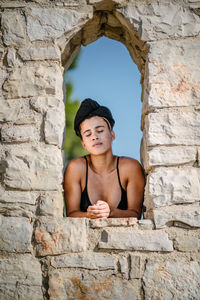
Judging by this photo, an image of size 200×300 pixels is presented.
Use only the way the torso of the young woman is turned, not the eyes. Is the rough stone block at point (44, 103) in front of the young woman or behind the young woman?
in front

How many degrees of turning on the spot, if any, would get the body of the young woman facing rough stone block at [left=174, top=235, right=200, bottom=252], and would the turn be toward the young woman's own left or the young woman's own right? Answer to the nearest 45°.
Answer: approximately 45° to the young woman's own left

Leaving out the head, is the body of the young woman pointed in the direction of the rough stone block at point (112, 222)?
yes

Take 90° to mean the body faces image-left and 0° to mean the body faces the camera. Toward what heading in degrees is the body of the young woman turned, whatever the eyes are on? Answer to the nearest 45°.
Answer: approximately 0°

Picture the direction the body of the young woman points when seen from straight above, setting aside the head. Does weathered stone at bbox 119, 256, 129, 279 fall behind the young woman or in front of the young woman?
in front

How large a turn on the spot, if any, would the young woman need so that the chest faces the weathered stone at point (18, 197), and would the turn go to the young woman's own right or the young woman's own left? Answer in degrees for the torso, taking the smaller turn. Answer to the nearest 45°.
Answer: approximately 45° to the young woman's own right
